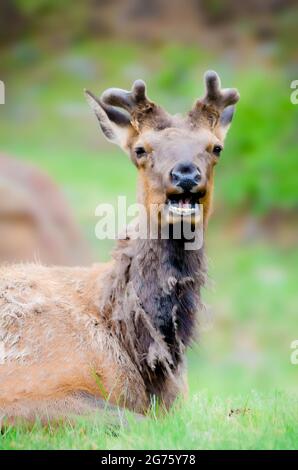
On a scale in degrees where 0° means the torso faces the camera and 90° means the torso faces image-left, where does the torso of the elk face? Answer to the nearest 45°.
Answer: approximately 315°
